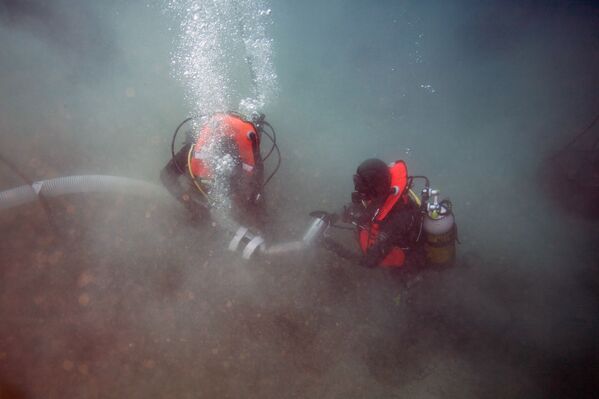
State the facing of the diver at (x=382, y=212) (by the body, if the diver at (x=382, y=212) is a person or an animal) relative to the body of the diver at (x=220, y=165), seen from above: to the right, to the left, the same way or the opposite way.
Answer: to the right

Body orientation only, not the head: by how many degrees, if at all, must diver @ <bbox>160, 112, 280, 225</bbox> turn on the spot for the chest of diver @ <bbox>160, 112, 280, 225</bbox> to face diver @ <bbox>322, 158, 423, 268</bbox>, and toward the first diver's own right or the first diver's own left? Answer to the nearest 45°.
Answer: approximately 45° to the first diver's own left

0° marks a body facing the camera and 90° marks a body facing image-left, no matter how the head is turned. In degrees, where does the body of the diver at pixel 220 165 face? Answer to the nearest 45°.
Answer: approximately 0°

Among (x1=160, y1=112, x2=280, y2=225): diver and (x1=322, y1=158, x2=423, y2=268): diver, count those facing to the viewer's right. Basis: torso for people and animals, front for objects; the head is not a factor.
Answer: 0

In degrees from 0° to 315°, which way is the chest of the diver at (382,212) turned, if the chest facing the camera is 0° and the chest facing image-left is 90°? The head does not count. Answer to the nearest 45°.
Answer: approximately 45°

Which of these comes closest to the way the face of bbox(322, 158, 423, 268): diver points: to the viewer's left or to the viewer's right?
to the viewer's left
